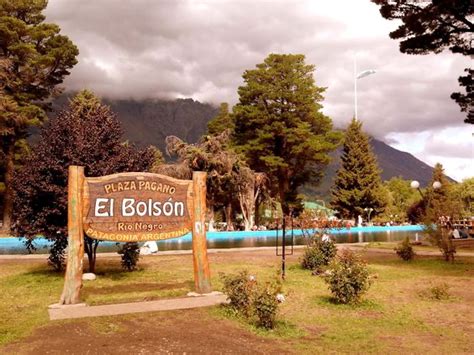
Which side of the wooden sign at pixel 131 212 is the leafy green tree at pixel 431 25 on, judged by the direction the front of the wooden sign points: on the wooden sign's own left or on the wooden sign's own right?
on the wooden sign's own left

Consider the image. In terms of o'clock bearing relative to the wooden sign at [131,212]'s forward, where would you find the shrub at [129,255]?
The shrub is roughly at 6 o'clock from the wooden sign.

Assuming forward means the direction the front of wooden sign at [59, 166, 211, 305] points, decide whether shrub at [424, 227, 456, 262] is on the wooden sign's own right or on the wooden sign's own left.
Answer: on the wooden sign's own left

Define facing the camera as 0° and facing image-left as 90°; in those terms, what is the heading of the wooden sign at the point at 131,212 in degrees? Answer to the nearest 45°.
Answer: approximately 0°

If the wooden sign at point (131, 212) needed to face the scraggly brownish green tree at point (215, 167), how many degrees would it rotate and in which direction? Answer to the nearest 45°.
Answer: approximately 180°

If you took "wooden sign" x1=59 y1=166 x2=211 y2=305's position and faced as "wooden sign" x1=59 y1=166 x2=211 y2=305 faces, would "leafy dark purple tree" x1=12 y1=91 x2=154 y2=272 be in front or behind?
behind

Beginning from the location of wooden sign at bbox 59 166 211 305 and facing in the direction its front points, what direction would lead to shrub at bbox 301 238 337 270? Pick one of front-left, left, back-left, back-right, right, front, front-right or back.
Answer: back-left

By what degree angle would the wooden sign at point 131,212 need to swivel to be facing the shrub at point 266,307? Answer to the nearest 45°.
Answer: approximately 45° to its left

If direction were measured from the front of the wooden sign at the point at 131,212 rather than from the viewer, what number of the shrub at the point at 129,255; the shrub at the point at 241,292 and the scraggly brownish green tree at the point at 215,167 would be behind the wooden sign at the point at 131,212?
2

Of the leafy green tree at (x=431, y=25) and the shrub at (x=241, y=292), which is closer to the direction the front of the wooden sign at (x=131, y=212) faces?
the shrub

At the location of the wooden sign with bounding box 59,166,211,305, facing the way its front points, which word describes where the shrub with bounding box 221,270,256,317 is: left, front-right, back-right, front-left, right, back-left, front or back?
front-left
